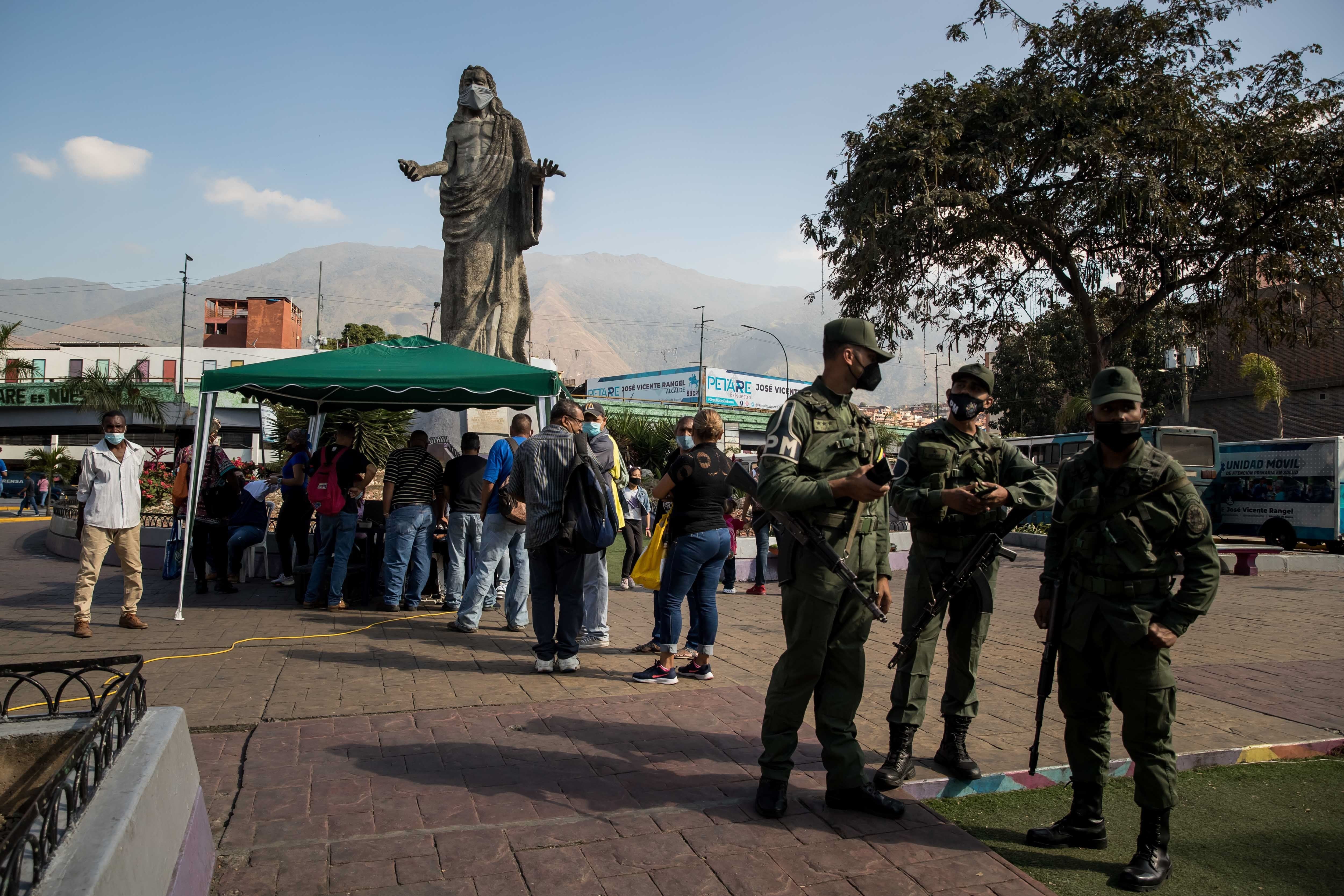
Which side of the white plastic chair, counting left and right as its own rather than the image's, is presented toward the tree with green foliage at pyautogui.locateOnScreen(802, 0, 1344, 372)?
back

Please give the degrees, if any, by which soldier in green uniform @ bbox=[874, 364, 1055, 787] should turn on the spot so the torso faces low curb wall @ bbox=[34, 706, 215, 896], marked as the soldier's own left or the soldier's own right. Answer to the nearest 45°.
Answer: approximately 45° to the soldier's own right

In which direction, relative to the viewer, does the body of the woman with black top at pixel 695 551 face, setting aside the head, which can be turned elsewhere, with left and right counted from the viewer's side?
facing away from the viewer and to the left of the viewer

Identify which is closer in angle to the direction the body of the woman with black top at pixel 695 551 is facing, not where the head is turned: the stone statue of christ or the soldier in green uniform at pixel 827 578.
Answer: the stone statue of christ

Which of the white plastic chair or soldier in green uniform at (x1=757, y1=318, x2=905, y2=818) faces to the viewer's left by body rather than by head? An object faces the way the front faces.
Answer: the white plastic chair

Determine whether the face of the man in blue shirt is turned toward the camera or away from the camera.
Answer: away from the camera

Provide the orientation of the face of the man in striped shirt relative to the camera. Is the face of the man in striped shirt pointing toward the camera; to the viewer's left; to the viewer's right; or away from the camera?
away from the camera

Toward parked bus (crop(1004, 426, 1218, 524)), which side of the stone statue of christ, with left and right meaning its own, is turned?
left

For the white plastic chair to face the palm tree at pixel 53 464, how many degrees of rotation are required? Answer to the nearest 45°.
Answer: approximately 90° to its right
